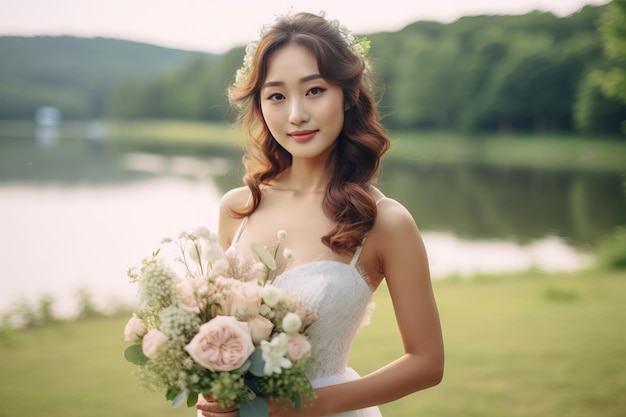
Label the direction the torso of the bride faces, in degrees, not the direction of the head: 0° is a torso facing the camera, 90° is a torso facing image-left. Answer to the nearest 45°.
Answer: approximately 45°

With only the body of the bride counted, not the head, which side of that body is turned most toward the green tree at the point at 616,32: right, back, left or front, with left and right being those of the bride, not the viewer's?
back
